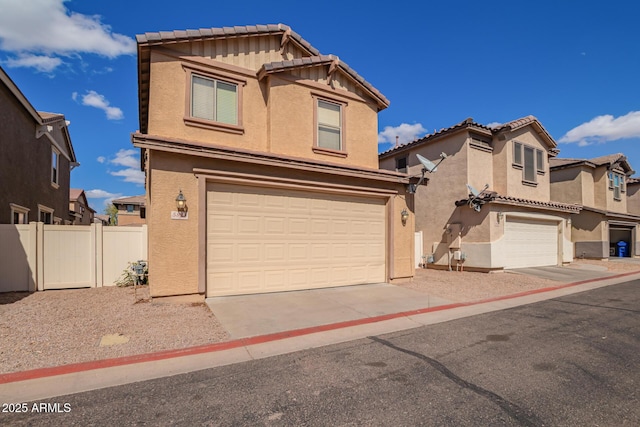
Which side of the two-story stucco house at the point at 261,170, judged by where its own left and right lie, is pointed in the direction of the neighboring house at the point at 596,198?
left

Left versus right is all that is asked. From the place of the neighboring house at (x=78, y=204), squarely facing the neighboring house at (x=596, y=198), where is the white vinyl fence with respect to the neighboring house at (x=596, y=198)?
right

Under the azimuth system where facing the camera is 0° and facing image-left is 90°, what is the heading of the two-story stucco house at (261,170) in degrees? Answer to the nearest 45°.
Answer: approximately 315°

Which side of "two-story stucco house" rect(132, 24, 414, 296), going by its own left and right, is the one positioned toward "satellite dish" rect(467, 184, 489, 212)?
left

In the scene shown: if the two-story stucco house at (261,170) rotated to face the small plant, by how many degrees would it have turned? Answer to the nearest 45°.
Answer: approximately 135° to its right
